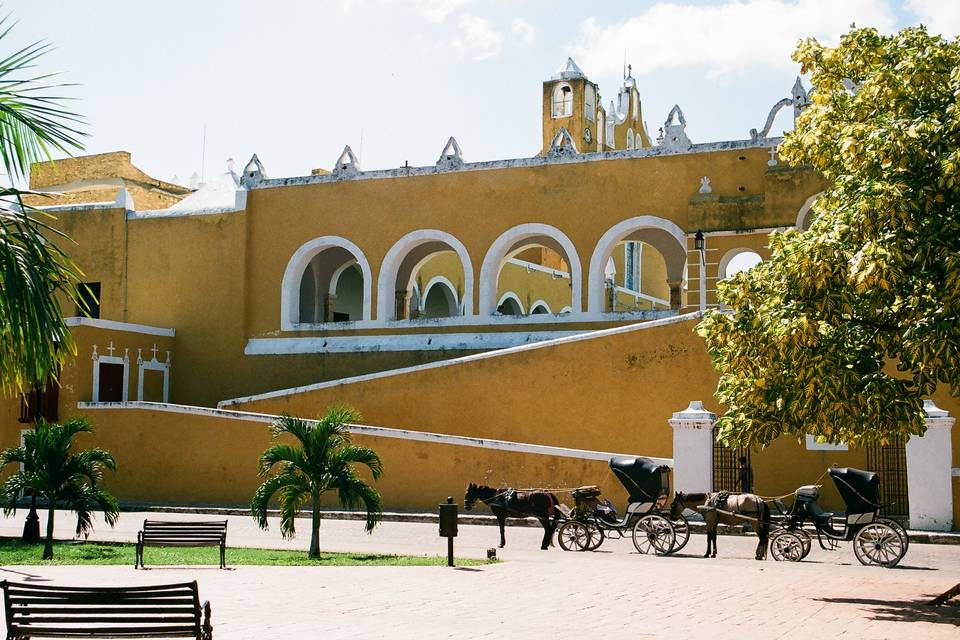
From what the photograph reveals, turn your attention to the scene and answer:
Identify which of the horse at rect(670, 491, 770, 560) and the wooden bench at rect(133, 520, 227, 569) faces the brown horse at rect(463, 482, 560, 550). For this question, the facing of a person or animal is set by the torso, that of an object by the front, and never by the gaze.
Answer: the horse

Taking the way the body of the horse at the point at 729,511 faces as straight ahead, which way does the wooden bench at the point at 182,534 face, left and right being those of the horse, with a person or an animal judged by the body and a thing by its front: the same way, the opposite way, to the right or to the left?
to the left

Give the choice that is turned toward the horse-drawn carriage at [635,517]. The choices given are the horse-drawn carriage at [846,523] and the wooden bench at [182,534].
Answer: the horse-drawn carriage at [846,523]

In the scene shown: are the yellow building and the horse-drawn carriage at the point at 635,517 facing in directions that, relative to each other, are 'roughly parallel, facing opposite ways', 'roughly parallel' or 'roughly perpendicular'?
roughly perpendicular

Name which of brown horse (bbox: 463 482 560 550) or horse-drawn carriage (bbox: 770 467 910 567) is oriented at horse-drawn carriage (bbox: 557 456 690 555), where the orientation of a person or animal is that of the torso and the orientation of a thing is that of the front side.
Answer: horse-drawn carriage (bbox: 770 467 910 567)

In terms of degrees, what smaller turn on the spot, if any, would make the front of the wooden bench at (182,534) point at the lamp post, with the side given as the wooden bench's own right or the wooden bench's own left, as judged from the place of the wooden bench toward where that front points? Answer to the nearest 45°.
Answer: approximately 135° to the wooden bench's own left

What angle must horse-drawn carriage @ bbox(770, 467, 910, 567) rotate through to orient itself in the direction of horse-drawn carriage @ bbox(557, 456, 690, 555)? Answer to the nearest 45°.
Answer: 0° — it already faces it

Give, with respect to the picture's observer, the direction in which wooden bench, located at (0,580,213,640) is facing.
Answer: facing away from the viewer

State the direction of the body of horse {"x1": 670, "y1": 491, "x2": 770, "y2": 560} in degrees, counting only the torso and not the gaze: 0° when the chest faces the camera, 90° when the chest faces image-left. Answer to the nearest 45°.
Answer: approximately 90°

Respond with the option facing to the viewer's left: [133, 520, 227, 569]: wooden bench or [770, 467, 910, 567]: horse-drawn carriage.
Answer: the horse-drawn carriage

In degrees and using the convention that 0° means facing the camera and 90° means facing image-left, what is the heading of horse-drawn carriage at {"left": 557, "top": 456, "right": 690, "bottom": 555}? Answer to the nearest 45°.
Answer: approximately 90°

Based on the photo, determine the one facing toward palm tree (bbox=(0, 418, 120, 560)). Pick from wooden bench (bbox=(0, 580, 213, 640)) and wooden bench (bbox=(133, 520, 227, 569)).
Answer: wooden bench (bbox=(0, 580, 213, 640))
